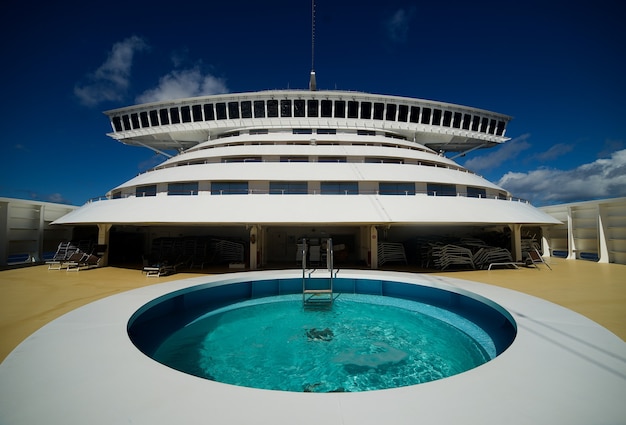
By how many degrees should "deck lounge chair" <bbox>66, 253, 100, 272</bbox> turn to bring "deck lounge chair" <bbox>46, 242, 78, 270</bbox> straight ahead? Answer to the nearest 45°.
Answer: approximately 135° to its right
